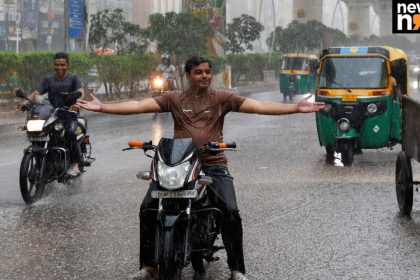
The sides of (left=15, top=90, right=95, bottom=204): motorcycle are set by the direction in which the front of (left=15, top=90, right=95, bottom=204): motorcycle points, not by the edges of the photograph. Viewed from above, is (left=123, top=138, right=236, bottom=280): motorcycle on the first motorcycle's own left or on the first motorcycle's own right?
on the first motorcycle's own left

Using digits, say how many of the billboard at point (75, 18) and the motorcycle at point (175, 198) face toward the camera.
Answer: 2

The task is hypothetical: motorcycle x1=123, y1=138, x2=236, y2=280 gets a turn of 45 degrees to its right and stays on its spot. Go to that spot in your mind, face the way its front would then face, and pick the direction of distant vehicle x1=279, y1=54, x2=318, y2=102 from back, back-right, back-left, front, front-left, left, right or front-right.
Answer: back-right

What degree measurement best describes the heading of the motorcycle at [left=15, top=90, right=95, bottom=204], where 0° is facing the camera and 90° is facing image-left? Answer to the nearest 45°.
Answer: approximately 45°

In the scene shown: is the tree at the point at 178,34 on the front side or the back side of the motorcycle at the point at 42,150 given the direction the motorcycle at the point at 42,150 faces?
on the back side

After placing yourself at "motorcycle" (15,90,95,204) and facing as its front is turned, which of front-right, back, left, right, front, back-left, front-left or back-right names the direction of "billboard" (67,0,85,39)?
back-right

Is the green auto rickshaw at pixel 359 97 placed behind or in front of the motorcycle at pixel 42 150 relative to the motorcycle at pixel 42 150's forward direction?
behind

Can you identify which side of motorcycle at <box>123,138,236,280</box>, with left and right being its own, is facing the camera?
front

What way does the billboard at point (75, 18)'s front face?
toward the camera

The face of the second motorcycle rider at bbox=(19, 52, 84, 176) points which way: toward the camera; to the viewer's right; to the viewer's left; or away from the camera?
toward the camera

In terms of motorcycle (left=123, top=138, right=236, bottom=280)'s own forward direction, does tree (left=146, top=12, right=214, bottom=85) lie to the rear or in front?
to the rear

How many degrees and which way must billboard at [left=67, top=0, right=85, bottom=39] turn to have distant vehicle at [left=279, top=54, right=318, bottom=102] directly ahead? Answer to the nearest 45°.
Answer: approximately 45° to its left

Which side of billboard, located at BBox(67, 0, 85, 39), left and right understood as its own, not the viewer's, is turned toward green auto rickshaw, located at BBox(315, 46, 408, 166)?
front

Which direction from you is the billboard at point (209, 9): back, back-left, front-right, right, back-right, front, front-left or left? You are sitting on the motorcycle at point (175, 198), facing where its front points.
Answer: back

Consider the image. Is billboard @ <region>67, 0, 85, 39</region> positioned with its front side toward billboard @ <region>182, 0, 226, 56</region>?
no

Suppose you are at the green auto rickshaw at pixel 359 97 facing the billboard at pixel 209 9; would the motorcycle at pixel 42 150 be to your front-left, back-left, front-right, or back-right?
back-left

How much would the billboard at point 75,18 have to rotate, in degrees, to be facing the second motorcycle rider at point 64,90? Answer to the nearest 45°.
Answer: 0° — it already faces them

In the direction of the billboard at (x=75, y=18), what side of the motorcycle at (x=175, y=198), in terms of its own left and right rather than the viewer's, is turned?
back
